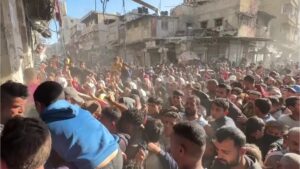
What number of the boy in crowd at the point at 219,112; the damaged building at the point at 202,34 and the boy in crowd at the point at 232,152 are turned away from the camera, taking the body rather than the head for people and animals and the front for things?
0

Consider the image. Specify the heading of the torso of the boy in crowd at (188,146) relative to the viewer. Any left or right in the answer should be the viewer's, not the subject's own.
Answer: facing away from the viewer and to the left of the viewer

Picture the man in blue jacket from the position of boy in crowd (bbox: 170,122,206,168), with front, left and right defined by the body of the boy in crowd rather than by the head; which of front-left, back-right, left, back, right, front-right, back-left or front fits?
front-left

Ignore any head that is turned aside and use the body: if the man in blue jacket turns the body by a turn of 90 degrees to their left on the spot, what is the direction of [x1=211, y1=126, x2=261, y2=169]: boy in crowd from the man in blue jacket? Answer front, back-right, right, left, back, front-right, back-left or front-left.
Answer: back-left

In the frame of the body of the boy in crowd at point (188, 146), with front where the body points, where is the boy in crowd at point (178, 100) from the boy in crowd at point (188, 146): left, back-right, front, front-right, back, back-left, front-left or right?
front-right

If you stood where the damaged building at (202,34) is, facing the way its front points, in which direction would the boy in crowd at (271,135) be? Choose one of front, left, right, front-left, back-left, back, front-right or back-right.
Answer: front-left

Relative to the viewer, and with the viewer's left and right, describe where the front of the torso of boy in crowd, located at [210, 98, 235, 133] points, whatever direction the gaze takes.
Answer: facing the viewer and to the left of the viewer

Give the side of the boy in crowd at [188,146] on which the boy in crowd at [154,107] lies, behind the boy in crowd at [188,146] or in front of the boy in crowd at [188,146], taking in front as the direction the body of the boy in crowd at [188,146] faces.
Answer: in front

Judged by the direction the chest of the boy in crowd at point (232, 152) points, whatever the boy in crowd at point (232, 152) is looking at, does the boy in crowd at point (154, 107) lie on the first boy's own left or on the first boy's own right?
on the first boy's own right

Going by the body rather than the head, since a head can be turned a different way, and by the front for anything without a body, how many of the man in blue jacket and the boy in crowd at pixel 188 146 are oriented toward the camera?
0

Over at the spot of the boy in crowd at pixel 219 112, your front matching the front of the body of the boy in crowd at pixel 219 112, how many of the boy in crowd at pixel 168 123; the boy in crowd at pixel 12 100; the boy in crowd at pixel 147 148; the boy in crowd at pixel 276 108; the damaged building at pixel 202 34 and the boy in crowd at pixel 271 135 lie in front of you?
3

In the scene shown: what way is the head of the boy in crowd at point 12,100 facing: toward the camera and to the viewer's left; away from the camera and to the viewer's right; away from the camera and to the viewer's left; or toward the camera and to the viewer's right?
toward the camera and to the viewer's right

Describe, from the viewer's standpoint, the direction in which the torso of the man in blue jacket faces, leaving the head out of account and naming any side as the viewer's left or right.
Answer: facing away from the viewer and to the left of the viewer

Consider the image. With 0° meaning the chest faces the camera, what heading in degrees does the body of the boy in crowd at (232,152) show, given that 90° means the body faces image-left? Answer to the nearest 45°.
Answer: approximately 45°
